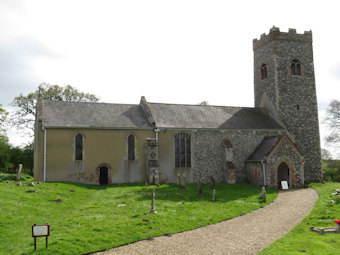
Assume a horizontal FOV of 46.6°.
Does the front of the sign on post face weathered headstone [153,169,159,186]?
no

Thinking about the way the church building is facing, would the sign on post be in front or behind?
in front

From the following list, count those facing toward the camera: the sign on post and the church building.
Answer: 2

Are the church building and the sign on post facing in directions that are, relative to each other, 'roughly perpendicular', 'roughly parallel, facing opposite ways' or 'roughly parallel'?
roughly parallel

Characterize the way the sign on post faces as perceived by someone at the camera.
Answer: facing the viewer
